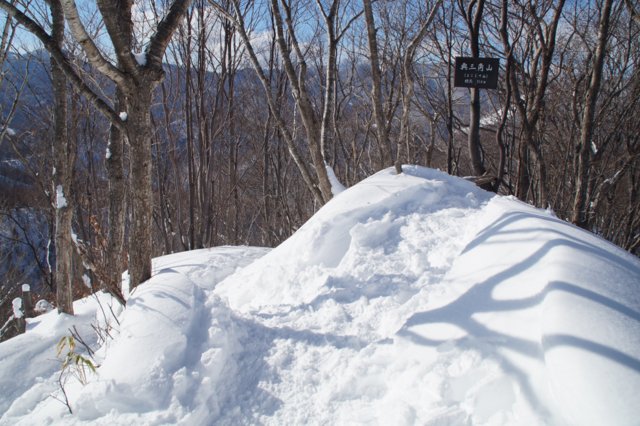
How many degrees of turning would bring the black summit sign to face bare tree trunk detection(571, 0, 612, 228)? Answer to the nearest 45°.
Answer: approximately 135° to its left

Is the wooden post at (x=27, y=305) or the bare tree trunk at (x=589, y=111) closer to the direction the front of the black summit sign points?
the wooden post

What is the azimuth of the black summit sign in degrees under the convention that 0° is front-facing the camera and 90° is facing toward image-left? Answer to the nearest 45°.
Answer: approximately 0°

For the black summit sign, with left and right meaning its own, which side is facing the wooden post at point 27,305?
right

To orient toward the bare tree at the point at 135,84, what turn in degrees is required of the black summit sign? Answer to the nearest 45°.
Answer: approximately 45° to its right

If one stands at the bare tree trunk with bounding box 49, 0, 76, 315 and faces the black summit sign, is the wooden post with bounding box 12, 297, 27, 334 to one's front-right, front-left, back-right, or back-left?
back-left
